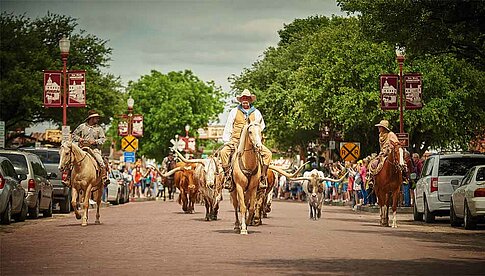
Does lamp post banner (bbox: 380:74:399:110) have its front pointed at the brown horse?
yes

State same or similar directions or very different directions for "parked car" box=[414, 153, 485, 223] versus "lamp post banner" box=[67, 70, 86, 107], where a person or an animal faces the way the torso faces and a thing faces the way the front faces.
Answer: very different directions

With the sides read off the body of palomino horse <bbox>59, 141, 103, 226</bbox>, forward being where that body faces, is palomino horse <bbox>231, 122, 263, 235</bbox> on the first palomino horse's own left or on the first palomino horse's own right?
on the first palomino horse's own left

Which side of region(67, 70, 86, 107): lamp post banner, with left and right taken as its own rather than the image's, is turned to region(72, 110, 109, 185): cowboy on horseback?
front

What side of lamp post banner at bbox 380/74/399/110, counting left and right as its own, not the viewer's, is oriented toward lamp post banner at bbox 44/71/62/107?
right

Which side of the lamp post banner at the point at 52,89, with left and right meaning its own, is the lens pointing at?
front

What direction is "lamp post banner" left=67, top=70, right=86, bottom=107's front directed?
toward the camera

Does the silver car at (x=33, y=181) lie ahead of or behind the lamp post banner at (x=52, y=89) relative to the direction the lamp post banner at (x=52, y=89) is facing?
ahead

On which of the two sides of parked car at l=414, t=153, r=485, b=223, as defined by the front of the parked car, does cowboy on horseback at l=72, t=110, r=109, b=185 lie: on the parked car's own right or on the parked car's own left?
on the parked car's own left

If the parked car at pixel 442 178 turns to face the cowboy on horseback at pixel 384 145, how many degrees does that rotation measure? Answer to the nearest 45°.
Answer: approximately 90° to its left

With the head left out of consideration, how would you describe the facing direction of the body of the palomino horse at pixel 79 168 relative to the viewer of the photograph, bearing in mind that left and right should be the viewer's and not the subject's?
facing the viewer and to the left of the viewer

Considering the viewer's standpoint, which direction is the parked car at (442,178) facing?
facing away from the viewer and to the left of the viewer

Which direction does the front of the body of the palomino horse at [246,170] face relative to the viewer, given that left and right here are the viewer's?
facing the viewer
